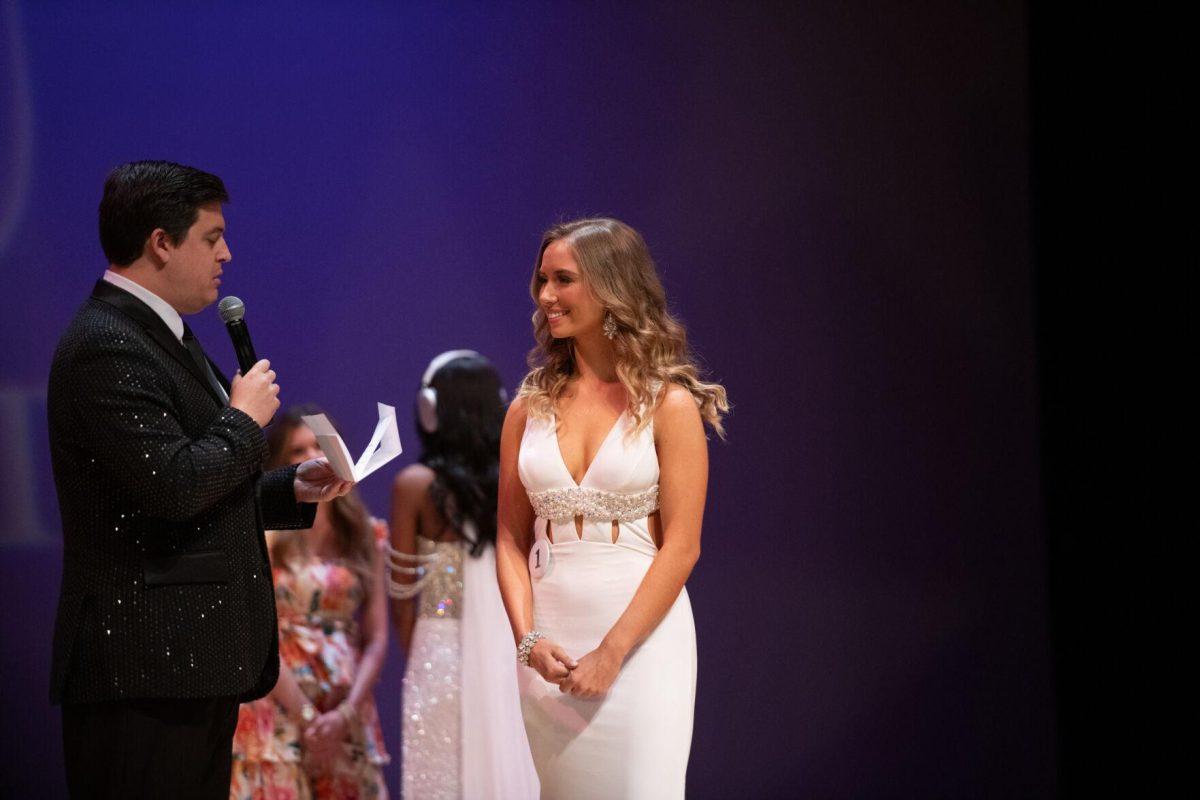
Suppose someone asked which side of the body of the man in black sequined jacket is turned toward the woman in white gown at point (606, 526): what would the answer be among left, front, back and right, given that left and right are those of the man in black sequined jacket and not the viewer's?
front

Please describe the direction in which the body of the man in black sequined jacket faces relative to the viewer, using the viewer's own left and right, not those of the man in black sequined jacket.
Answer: facing to the right of the viewer

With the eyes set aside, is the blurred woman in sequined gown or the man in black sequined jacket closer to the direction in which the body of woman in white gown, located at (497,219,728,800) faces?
the man in black sequined jacket

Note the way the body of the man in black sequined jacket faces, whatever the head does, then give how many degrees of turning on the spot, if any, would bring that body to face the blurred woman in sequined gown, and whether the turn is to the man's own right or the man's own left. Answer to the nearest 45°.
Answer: approximately 45° to the man's own left

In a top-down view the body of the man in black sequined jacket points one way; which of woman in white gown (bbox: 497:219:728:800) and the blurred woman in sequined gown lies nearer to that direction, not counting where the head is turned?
the woman in white gown

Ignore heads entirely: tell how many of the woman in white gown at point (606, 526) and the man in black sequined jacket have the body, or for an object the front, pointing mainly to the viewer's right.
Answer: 1

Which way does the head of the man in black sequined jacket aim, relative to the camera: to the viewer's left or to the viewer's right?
to the viewer's right

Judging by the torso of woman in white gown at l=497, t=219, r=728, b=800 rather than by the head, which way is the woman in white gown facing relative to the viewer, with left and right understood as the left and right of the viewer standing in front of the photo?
facing the viewer and to the left of the viewer

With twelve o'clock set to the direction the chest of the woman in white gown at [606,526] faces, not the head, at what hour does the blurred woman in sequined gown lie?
The blurred woman in sequined gown is roughly at 4 o'clock from the woman in white gown.

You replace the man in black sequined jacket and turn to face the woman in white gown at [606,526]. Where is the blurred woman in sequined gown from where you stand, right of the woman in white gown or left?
left
